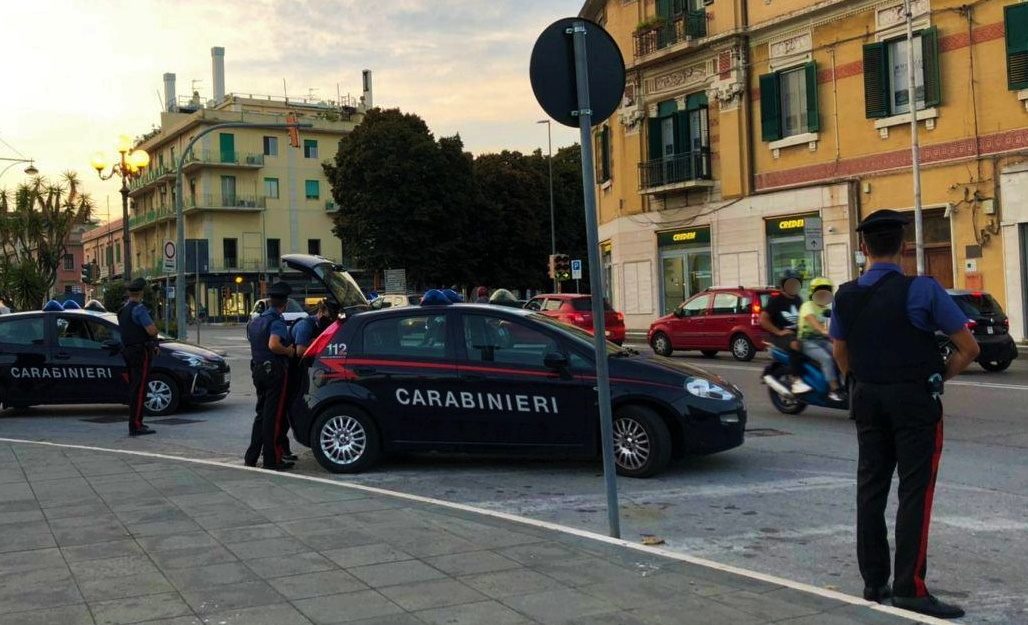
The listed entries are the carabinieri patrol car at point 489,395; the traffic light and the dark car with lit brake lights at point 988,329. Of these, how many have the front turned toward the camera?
1

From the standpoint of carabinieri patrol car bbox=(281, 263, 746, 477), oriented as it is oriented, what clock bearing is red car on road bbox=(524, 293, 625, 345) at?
The red car on road is roughly at 9 o'clock from the carabinieri patrol car.

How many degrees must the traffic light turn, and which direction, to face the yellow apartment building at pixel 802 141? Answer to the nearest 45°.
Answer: approximately 45° to its left

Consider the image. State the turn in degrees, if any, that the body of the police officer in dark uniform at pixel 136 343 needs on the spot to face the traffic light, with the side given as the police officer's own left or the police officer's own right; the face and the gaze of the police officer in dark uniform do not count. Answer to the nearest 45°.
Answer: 0° — they already face it

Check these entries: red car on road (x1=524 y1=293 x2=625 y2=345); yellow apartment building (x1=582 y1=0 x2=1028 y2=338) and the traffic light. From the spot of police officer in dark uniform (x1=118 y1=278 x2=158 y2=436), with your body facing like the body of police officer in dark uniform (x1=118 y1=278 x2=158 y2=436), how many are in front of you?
3

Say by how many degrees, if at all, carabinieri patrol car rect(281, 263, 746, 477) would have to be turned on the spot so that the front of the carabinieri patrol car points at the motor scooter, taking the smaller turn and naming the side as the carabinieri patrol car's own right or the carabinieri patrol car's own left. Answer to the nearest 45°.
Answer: approximately 45° to the carabinieri patrol car's own left

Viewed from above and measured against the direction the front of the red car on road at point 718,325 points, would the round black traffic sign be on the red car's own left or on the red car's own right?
on the red car's own left

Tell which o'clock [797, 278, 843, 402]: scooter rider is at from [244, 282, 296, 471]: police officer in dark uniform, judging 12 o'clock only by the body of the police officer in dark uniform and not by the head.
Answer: The scooter rider is roughly at 1 o'clock from the police officer in dark uniform.

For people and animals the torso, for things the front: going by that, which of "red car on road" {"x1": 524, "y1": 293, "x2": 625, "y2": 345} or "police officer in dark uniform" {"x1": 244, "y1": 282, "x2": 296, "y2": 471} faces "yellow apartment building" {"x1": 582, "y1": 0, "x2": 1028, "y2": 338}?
the police officer in dark uniform

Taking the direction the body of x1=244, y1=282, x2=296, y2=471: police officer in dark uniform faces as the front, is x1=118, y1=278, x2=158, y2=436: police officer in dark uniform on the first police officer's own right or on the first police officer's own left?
on the first police officer's own left

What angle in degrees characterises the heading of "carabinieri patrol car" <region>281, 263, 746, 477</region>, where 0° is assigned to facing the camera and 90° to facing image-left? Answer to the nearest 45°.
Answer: approximately 270°
